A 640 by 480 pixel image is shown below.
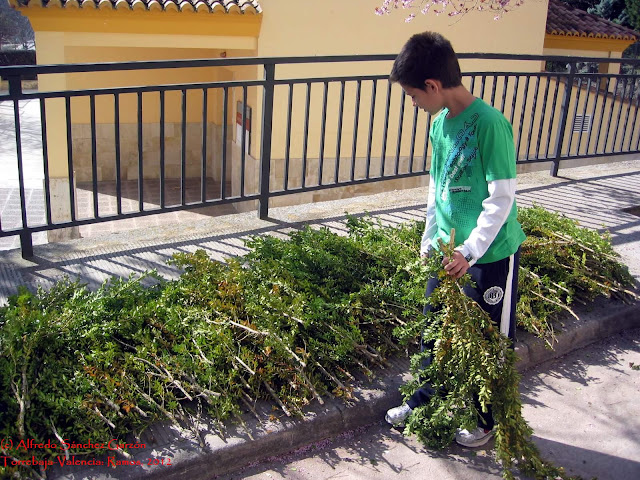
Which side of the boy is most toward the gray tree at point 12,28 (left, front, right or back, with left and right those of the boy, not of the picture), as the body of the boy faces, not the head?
right

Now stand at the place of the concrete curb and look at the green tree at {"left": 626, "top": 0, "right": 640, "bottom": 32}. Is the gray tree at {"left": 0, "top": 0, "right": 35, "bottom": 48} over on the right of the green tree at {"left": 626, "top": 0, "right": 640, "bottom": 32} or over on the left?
left

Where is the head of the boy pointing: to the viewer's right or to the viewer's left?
to the viewer's left

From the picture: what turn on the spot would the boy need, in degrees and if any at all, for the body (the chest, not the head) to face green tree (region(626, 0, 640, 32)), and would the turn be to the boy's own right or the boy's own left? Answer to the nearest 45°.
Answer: approximately 135° to the boy's own right

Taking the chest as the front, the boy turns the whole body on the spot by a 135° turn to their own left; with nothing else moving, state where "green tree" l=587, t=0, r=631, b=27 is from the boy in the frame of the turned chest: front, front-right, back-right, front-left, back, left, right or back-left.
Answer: left

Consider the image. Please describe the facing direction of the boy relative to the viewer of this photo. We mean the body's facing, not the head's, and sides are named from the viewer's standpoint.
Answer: facing the viewer and to the left of the viewer
